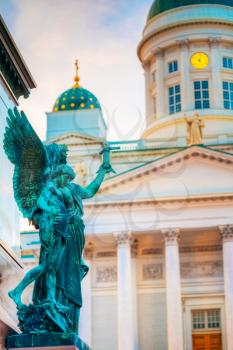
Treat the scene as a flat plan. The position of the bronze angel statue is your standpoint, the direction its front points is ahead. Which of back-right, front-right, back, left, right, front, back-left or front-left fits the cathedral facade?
back-left

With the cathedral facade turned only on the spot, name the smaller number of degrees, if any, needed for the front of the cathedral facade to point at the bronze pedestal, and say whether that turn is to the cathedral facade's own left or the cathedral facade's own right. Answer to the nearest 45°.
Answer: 0° — it already faces it

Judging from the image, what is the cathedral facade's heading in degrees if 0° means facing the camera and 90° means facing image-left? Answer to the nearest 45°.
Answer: approximately 0°

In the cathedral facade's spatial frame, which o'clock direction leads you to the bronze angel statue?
The bronze angel statue is roughly at 12 o'clock from the cathedral facade.

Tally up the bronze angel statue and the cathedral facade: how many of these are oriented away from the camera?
0

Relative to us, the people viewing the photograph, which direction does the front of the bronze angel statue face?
facing the viewer and to the right of the viewer
